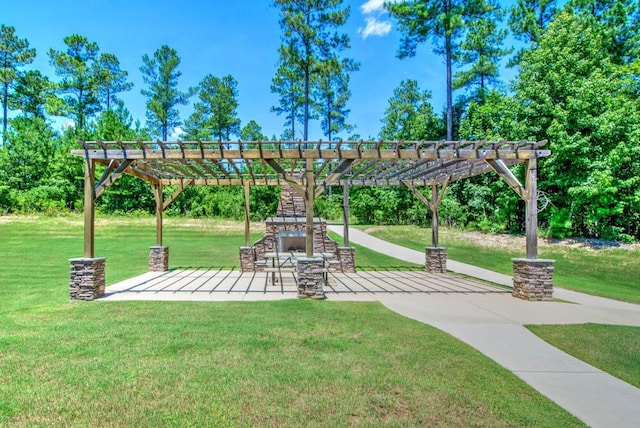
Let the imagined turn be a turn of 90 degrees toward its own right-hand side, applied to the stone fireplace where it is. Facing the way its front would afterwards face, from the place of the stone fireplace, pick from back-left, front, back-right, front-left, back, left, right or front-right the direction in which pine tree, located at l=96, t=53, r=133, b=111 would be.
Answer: front-right

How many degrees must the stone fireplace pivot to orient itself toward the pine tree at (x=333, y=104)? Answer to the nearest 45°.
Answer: approximately 180°

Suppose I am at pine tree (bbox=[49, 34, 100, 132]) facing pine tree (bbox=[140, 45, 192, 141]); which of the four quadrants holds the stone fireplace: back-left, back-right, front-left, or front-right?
front-right

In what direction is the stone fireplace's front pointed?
toward the camera

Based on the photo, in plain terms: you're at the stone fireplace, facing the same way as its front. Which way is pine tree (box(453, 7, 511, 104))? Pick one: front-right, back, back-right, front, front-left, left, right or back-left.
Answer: back-left

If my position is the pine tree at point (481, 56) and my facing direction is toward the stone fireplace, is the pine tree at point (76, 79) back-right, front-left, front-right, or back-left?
front-right

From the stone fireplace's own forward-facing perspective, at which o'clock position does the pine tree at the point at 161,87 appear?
The pine tree is roughly at 5 o'clock from the stone fireplace.

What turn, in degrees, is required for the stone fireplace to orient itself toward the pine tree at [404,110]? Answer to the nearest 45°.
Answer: approximately 135° to its left

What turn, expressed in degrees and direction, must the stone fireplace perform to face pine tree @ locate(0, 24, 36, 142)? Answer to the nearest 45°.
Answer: approximately 135° to its right

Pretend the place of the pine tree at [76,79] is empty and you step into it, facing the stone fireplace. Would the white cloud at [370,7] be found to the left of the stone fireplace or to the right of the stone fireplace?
left

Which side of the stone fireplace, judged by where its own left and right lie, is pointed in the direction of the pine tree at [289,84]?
back
